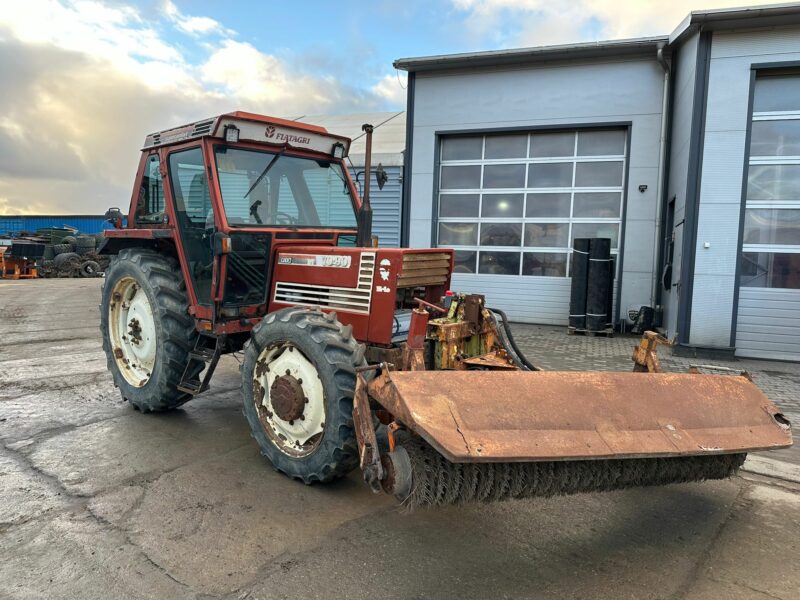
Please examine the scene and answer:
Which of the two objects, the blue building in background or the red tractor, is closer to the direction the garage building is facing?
the red tractor

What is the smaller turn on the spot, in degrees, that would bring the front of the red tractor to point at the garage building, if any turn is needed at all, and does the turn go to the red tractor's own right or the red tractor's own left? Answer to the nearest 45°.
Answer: approximately 90° to the red tractor's own left

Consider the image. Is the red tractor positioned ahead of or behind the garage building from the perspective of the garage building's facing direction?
ahead

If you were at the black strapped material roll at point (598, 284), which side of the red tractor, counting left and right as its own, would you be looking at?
left

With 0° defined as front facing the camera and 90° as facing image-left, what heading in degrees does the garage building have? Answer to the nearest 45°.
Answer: approximately 0°

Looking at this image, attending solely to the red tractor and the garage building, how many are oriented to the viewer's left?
0

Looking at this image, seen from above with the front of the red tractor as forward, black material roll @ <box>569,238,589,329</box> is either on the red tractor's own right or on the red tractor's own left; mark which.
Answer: on the red tractor's own left

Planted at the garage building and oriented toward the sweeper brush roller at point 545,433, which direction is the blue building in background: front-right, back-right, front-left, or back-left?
back-right

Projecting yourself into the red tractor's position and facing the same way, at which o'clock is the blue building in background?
The blue building in background is roughly at 6 o'clock from the red tractor.

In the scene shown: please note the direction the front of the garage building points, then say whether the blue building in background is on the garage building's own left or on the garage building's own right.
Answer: on the garage building's own right

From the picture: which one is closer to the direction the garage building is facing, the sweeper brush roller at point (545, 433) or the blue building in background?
the sweeper brush roller

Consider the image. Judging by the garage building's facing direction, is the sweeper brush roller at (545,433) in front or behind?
in front
